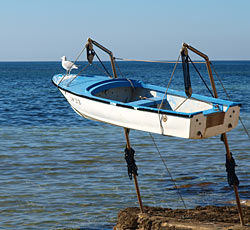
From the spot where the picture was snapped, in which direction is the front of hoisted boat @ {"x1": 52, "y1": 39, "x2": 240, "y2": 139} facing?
facing away from the viewer and to the left of the viewer
